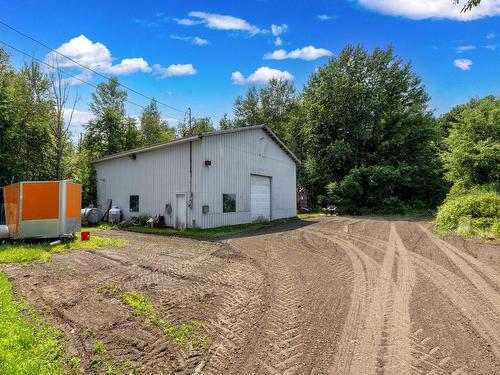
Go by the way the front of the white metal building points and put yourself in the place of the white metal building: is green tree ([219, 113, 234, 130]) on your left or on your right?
on your left

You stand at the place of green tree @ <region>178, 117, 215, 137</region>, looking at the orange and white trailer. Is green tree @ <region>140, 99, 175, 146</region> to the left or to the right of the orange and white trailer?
right

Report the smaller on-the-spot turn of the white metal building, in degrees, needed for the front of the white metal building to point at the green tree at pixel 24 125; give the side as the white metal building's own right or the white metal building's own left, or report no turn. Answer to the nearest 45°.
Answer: approximately 135° to the white metal building's own right

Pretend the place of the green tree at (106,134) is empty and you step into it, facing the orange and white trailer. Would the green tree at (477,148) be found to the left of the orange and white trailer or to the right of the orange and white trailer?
left

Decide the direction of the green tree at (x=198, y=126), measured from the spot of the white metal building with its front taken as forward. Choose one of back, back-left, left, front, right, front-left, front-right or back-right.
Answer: back-left

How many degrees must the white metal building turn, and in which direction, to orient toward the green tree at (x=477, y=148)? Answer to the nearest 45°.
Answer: approximately 45° to its left

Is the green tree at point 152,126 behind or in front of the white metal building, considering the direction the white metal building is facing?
behind

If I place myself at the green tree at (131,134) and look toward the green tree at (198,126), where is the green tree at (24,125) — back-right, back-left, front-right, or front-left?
back-right

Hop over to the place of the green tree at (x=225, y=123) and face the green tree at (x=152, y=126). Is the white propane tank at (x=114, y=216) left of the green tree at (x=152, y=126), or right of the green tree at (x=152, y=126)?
left

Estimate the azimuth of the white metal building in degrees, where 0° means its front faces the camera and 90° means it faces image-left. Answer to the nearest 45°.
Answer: approximately 315°

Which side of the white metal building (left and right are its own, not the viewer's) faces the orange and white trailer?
right

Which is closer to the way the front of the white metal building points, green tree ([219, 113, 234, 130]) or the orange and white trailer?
the orange and white trailer

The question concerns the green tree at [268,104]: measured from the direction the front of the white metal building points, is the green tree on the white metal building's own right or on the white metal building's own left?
on the white metal building's own left
